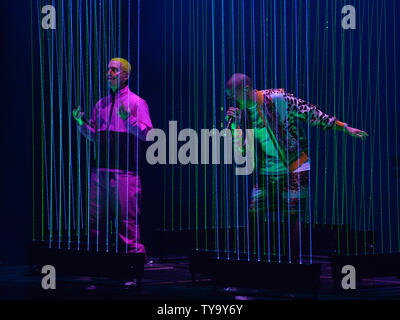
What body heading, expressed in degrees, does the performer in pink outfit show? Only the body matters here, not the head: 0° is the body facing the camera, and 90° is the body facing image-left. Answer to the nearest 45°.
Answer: approximately 45°
